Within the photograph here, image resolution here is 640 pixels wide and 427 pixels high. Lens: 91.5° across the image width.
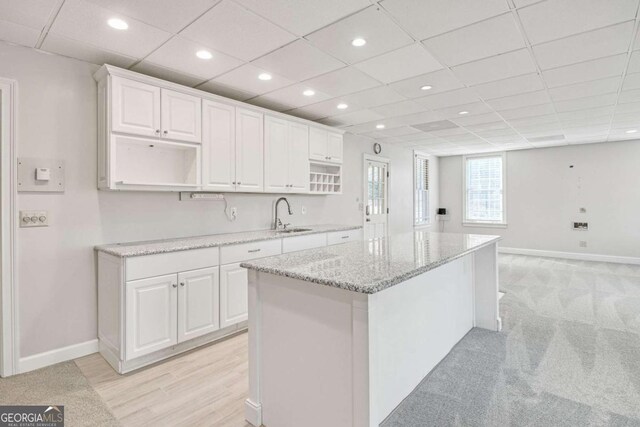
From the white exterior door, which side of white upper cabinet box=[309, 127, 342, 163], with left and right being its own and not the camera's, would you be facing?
left

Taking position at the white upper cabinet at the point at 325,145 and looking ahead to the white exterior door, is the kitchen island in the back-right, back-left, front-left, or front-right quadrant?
back-right

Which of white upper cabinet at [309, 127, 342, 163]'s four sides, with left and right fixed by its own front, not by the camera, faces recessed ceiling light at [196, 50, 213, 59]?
right

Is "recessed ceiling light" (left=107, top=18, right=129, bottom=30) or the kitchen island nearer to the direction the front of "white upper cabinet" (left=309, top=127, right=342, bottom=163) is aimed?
the kitchen island

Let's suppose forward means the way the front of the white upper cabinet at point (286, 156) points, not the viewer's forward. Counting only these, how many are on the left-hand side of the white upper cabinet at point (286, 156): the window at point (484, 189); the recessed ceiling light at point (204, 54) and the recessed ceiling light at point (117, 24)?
1

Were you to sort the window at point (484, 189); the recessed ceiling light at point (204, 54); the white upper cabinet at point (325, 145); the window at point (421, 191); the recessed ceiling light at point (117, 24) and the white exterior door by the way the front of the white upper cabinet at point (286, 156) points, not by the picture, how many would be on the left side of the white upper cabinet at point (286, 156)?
4

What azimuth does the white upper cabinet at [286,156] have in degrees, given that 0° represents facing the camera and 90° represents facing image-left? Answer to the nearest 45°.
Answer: approximately 315°

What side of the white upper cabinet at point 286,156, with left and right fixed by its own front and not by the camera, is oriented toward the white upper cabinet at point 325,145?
left
